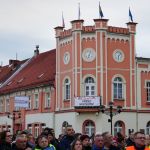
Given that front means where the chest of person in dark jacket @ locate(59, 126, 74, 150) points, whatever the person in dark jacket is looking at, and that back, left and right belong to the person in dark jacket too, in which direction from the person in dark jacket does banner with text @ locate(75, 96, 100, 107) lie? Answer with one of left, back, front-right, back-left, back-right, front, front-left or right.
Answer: back-left

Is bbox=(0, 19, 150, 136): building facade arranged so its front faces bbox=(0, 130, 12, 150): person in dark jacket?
yes

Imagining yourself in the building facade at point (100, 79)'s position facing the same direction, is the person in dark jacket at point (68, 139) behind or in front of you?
in front

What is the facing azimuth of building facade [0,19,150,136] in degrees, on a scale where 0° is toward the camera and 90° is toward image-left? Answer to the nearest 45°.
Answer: approximately 0°

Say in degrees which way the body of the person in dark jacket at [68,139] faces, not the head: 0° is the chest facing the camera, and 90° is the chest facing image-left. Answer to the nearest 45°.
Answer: approximately 315°

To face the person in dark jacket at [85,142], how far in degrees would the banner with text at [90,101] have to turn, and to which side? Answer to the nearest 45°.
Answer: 0° — it already faces them

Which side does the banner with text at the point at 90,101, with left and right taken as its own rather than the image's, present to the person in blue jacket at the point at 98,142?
front

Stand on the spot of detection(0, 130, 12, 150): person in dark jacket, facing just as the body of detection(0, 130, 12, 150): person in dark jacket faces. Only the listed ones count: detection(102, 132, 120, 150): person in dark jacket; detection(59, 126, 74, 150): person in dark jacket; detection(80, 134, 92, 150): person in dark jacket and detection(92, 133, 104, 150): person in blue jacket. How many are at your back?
0

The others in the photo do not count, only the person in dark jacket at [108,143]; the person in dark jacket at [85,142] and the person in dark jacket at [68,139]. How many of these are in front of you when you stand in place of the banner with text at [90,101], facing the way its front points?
3

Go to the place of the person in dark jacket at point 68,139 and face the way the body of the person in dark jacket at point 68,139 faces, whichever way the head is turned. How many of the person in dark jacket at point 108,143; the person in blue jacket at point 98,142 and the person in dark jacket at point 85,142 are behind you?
0

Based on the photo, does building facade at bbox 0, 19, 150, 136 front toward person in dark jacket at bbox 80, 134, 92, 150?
yes

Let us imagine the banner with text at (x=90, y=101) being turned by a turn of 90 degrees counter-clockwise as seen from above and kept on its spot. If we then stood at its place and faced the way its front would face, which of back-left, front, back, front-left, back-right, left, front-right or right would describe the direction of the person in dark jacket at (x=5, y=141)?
right
